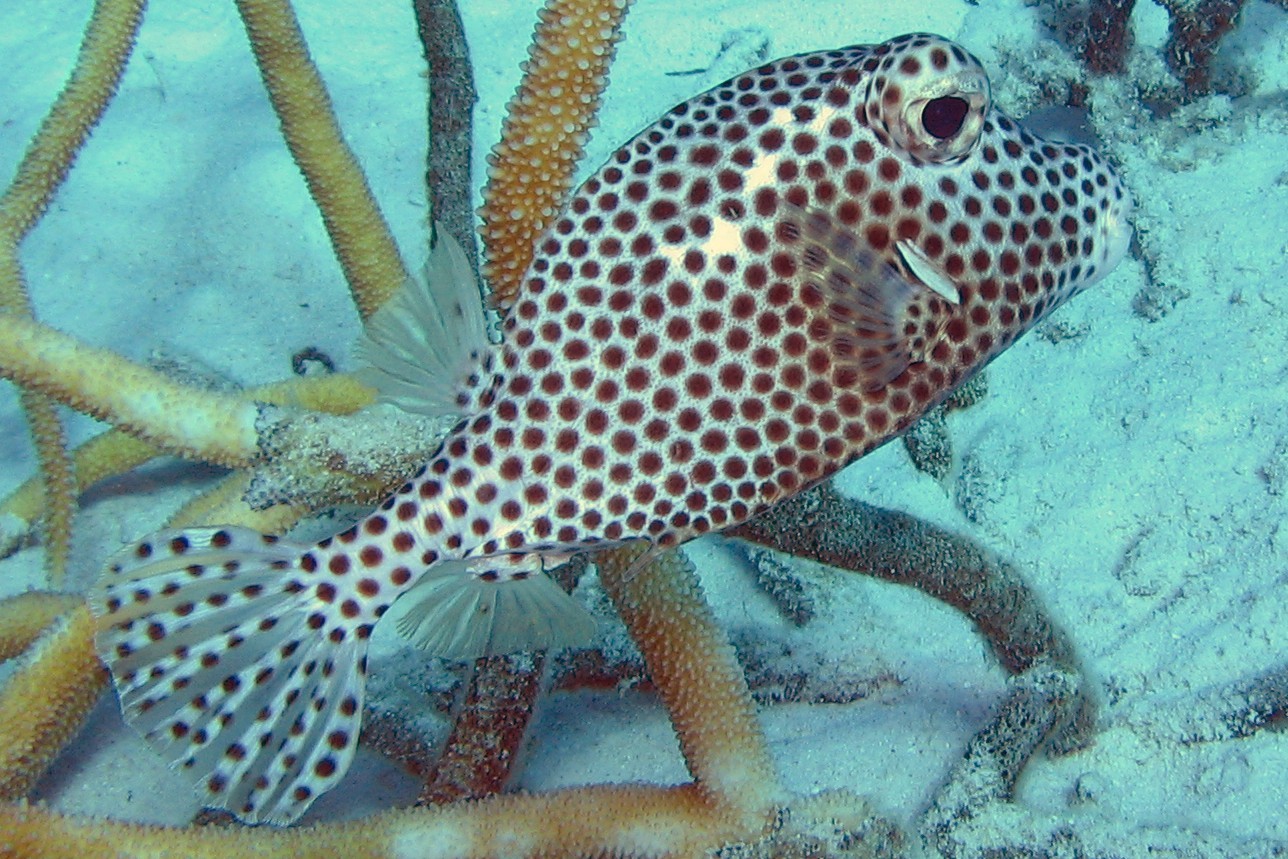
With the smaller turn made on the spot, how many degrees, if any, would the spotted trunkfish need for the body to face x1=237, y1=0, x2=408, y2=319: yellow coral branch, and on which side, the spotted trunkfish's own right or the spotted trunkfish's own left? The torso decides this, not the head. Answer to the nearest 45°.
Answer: approximately 135° to the spotted trunkfish's own left

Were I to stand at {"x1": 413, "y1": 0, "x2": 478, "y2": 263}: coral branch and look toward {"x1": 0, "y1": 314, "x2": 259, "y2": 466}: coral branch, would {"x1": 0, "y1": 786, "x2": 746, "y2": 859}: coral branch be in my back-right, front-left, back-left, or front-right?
front-left

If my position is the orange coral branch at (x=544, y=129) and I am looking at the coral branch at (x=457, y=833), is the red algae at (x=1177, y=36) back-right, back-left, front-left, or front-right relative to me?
back-left

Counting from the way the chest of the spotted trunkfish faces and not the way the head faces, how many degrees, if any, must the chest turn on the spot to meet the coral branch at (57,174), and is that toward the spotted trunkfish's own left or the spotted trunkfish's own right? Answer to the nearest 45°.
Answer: approximately 135° to the spotted trunkfish's own left

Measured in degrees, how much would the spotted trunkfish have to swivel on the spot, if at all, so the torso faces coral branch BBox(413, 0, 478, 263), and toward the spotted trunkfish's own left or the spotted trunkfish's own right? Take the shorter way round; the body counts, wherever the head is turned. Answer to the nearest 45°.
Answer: approximately 135° to the spotted trunkfish's own left

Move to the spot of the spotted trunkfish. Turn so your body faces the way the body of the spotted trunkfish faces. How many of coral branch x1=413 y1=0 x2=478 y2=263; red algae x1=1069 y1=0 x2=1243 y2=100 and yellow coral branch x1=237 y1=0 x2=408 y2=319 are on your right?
0

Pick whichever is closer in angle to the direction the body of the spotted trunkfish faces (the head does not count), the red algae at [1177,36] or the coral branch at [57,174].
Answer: the red algae

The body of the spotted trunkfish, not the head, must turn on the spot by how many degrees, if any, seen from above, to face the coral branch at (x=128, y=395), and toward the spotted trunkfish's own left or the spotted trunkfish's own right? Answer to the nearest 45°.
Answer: approximately 180°

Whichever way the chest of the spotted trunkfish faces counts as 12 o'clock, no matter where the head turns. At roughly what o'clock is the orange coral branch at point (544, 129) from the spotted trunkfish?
The orange coral branch is roughly at 8 o'clock from the spotted trunkfish.

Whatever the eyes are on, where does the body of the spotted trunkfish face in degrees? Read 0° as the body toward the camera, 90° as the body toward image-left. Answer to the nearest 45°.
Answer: approximately 270°

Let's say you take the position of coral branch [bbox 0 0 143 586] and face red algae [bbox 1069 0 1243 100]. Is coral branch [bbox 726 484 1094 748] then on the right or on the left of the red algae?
right
